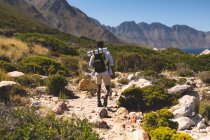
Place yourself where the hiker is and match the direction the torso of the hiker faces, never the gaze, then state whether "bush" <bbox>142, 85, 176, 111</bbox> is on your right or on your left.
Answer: on your right

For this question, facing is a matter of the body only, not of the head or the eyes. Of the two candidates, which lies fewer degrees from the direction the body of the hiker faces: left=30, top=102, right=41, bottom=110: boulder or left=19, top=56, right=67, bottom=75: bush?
the bush

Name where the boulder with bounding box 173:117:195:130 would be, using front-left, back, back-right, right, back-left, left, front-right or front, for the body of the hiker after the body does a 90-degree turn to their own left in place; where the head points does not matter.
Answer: back-left

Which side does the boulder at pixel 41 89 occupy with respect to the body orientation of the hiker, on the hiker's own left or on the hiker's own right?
on the hiker's own left

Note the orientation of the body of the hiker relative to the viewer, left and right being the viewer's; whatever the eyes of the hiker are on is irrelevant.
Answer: facing away from the viewer

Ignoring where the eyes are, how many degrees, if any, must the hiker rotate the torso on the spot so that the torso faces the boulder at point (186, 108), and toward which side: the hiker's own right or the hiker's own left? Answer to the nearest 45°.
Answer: approximately 135° to the hiker's own right

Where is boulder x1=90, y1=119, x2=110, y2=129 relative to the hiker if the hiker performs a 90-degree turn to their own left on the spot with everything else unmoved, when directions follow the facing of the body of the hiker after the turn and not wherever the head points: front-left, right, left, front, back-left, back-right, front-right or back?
left

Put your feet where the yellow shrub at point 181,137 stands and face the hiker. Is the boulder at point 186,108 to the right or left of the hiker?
right

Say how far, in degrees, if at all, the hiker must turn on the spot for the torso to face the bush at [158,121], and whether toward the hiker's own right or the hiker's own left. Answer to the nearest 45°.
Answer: approximately 135° to the hiker's own right

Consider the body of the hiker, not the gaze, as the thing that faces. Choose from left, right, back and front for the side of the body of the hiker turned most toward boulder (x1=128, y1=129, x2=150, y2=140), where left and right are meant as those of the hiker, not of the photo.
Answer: back

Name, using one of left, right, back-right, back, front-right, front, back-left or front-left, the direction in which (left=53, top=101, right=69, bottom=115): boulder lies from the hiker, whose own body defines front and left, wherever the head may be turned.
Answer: back-left

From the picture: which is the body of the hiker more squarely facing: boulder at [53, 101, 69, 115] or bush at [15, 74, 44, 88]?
the bush
